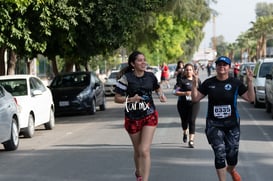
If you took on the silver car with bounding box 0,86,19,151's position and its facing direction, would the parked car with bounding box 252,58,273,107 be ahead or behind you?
behind

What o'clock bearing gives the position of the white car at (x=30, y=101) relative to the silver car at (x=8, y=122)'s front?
The white car is roughly at 5 o'clock from the silver car.

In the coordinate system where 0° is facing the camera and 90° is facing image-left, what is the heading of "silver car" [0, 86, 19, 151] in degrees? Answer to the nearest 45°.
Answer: approximately 45°

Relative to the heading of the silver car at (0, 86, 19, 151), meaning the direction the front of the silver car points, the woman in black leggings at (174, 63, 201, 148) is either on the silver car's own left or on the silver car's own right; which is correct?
on the silver car's own left

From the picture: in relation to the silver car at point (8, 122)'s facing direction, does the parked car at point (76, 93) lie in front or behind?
behind
